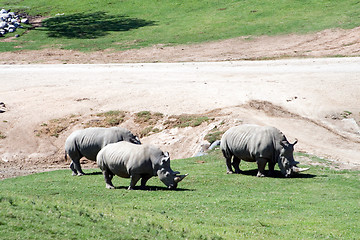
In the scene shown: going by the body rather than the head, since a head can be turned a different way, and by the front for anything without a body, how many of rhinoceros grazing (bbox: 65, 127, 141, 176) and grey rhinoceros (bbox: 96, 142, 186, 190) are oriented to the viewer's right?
2

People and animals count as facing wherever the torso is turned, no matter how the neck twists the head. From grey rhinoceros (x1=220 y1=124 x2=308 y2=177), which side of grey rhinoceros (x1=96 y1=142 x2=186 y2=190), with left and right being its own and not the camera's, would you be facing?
front

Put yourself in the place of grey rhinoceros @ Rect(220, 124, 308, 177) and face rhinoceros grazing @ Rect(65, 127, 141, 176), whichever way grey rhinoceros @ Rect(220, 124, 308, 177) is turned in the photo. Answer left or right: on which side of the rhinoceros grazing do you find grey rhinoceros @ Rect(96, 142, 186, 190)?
left

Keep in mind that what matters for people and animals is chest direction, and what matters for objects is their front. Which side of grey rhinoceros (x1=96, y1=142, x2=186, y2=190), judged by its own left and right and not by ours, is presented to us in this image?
right

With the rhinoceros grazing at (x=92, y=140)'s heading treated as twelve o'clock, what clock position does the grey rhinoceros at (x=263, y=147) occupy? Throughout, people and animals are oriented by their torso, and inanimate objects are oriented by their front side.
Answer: The grey rhinoceros is roughly at 1 o'clock from the rhinoceros grazing.

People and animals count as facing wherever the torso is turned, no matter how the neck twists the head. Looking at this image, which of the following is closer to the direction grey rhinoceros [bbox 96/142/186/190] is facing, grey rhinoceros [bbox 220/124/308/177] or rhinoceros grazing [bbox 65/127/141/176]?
the grey rhinoceros

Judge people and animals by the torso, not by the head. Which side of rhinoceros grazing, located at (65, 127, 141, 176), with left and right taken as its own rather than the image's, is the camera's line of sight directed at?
right

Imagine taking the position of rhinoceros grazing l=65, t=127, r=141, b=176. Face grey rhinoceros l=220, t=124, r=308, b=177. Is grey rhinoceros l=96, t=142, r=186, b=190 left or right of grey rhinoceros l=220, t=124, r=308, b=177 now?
right

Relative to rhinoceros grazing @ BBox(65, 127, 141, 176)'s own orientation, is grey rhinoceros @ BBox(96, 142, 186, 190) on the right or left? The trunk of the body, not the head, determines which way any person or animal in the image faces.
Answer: on its right
